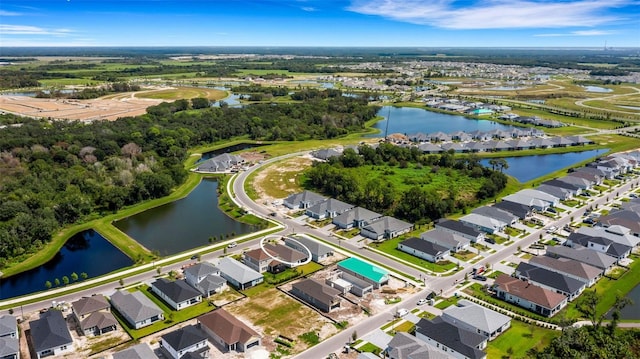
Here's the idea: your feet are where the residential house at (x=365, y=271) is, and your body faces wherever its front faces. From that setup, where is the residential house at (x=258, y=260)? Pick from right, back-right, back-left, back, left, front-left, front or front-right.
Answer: back-right

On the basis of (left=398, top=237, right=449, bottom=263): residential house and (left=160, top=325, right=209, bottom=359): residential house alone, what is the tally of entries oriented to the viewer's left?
0

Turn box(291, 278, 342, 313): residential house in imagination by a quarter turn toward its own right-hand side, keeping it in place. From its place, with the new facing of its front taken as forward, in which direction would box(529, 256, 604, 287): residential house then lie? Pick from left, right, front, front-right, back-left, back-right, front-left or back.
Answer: back-left

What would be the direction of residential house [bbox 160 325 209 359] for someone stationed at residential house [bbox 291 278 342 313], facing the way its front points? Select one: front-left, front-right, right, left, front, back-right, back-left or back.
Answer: right

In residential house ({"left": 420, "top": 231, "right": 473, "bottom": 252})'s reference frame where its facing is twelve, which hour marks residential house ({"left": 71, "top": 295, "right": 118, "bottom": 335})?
residential house ({"left": 71, "top": 295, "right": 118, "bottom": 335}) is roughly at 3 o'clock from residential house ({"left": 420, "top": 231, "right": 473, "bottom": 252}).

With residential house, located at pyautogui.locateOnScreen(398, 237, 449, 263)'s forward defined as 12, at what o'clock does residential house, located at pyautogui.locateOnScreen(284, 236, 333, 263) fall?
residential house, located at pyautogui.locateOnScreen(284, 236, 333, 263) is roughly at 4 o'clock from residential house, located at pyautogui.locateOnScreen(398, 237, 449, 263).

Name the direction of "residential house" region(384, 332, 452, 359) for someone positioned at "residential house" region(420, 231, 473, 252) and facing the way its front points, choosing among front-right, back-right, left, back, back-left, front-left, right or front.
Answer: front-right

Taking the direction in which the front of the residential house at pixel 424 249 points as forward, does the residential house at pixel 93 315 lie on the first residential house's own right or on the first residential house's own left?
on the first residential house's own right

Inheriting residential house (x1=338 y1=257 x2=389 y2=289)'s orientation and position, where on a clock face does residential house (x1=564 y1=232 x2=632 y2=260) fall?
residential house (x1=564 y1=232 x2=632 y2=260) is roughly at 10 o'clock from residential house (x1=338 y1=257 x2=389 y2=289).

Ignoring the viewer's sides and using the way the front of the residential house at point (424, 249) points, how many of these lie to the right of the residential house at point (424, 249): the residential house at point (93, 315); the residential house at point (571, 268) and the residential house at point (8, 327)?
2

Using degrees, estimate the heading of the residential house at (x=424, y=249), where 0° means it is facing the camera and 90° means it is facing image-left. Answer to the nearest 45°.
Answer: approximately 315°

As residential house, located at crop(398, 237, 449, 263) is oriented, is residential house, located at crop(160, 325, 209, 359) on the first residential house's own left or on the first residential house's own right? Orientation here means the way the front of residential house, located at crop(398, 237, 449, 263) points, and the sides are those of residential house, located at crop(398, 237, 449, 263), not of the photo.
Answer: on the first residential house's own right
